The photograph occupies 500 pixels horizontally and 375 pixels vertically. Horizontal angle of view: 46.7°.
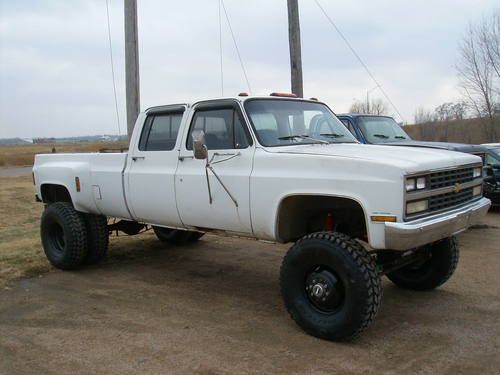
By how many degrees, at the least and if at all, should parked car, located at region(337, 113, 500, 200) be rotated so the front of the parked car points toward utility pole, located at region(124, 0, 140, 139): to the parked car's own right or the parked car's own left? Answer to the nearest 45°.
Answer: approximately 135° to the parked car's own right

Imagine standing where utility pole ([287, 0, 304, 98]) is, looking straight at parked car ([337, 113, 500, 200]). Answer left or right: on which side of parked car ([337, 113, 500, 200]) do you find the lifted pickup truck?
right

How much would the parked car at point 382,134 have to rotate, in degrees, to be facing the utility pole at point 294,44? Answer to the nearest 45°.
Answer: approximately 180°

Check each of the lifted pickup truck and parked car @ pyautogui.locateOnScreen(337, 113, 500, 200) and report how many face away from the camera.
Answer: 0

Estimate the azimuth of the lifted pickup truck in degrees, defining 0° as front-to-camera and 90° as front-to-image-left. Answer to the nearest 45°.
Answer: approximately 315°

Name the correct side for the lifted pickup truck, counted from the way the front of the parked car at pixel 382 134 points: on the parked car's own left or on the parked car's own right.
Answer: on the parked car's own right

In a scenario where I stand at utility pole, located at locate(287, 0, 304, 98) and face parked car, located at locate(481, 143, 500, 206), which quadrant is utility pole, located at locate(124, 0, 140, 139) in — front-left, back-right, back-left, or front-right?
back-right

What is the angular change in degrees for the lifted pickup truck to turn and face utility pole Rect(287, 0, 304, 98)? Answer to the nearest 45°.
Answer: approximately 135° to its left

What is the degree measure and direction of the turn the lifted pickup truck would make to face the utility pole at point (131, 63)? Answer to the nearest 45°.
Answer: approximately 180°

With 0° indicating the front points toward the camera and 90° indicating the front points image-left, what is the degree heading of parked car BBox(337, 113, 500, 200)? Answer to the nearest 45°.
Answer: approximately 315°

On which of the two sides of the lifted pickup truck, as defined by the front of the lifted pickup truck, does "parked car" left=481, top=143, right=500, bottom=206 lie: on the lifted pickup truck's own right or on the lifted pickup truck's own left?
on the lifted pickup truck's own left

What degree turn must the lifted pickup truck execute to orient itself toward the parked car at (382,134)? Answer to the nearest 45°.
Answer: approximately 135° to its left
